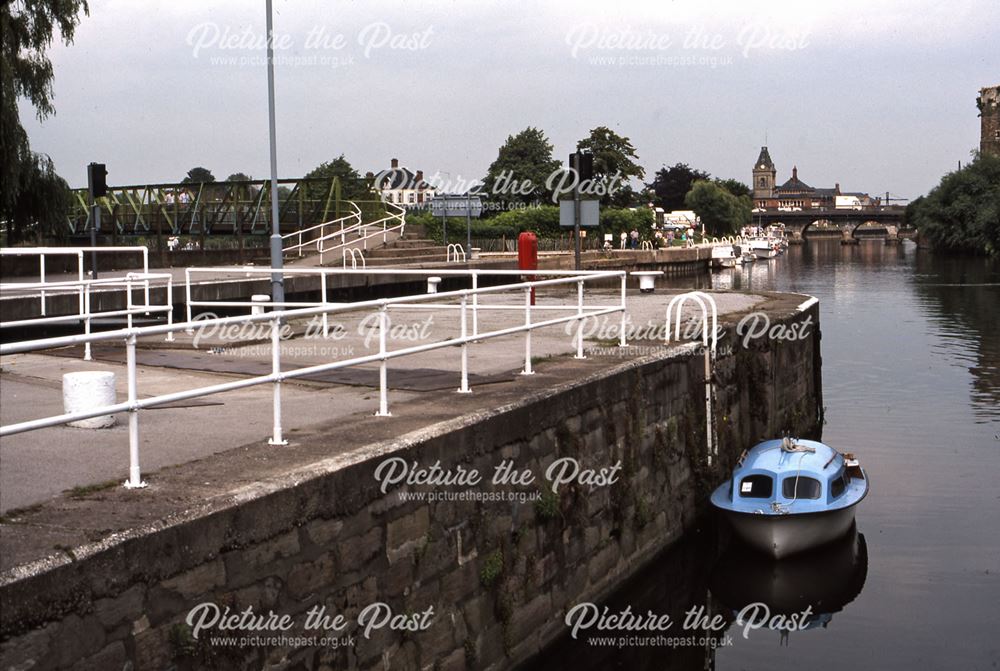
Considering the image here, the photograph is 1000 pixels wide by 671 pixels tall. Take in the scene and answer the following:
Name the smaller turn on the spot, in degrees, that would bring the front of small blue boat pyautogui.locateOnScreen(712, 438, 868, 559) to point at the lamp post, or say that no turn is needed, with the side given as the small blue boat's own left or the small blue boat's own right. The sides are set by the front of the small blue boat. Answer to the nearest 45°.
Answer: approximately 135° to the small blue boat's own right

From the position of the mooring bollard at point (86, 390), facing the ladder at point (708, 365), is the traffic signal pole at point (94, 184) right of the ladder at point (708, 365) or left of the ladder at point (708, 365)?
left

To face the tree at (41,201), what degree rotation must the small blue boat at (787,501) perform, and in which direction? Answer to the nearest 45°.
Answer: approximately 135° to its right

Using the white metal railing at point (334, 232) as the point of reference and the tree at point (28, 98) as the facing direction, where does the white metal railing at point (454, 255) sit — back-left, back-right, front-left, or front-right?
back-left

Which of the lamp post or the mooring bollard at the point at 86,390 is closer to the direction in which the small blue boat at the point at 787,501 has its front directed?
the mooring bollard

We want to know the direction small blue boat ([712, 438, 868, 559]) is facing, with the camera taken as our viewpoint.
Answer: facing the viewer

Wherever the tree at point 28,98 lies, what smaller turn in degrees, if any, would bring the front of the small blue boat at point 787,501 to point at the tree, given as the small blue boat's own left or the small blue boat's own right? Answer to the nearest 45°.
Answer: approximately 135° to the small blue boat's own right

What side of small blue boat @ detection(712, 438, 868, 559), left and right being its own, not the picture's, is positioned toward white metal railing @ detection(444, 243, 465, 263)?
back
